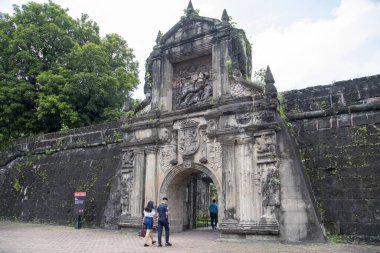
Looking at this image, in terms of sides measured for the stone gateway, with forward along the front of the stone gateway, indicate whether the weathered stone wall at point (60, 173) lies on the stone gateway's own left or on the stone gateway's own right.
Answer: on the stone gateway's own right

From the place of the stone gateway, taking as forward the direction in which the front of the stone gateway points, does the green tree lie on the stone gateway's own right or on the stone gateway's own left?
on the stone gateway's own right

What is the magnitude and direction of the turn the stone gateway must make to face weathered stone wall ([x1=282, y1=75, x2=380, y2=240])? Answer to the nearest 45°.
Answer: approximately 135° to its left

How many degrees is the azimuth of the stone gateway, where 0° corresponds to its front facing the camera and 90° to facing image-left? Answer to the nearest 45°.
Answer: approximately 45°
